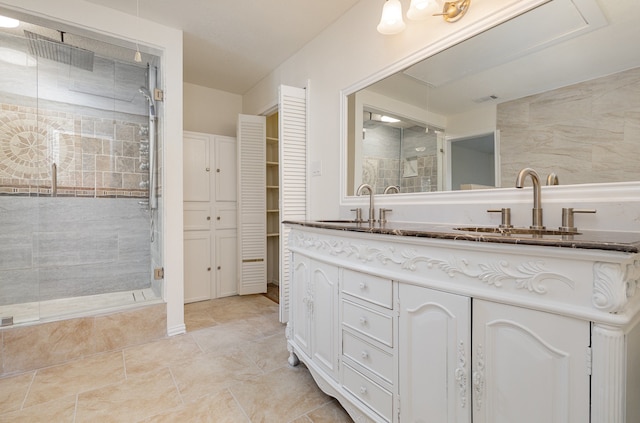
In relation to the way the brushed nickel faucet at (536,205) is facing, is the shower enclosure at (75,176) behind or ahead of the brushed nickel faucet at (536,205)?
ahead

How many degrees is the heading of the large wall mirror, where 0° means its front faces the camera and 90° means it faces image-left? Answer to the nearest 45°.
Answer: approximately 45°

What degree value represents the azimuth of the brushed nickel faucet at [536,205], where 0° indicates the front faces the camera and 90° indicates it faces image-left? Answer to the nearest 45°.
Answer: approximately 45°

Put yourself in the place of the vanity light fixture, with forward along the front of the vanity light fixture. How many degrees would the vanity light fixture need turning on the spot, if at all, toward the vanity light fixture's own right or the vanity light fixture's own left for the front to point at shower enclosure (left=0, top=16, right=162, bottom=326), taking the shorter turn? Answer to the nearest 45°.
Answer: approximately 45° to the vanity light fixture's own right

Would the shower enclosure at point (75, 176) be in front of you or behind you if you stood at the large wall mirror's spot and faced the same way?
in front
